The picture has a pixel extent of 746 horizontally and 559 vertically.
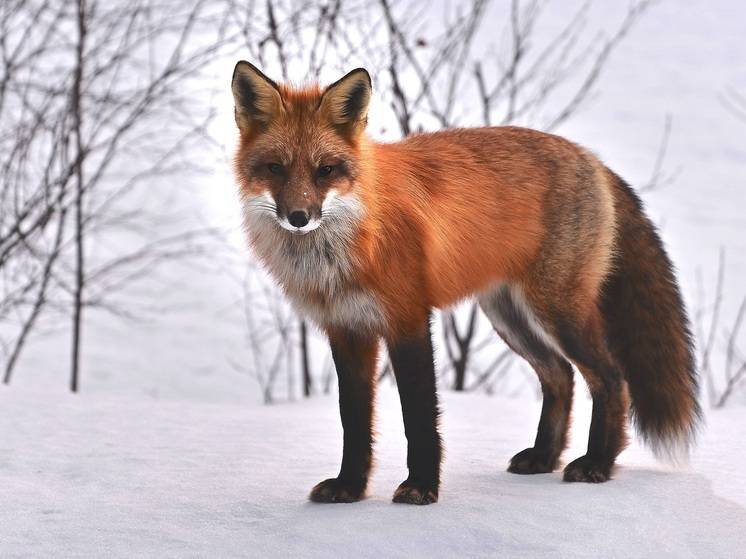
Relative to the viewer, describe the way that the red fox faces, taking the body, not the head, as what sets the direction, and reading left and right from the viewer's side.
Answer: facing the viewer and to the left of the viewer
